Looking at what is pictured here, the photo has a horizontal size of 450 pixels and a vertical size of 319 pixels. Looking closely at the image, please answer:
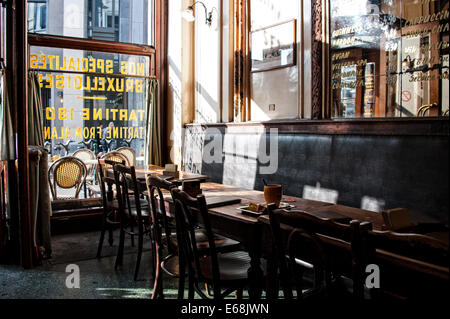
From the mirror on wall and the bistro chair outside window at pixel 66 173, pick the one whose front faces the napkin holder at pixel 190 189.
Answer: the mirror on wall

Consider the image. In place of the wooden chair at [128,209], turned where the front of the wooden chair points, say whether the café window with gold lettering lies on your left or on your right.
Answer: on your left

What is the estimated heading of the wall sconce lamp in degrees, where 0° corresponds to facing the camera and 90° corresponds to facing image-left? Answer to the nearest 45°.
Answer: approximately 45°

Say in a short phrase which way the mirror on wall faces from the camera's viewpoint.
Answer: facing the viewer and to the left of the viewer

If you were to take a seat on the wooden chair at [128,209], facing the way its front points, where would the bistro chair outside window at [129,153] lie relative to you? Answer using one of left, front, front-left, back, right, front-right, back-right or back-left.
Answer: front-left

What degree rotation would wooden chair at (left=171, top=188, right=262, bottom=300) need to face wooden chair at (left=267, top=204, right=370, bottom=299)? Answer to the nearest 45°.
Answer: approximately 90° to its right

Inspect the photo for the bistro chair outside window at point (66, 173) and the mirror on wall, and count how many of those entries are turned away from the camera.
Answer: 1

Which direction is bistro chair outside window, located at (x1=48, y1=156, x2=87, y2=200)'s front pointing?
away from the camera

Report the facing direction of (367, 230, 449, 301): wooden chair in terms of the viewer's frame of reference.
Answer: facing away from the viewer and to the right of the viewer

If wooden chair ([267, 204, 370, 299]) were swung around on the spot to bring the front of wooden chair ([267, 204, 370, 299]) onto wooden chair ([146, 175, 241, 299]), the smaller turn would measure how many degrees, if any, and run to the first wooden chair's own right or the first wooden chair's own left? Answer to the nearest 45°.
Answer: approximately 90° to the first wooden chair's own left

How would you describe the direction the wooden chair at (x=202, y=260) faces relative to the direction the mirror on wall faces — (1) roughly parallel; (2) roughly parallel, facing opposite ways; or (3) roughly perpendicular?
roughly parallel, facing opposite ways

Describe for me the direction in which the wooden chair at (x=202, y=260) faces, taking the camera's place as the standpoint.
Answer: facing away from the viewer and to the right of the viewer

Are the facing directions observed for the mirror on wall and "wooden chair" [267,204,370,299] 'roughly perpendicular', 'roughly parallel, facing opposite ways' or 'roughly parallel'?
roughly parallel, facing opposite ways

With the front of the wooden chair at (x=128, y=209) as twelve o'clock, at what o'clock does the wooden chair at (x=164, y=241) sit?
the wooden chair at (x=164, y=241) is roughly at 4 o'clock from the wooden chair at (x=128, y=209).
